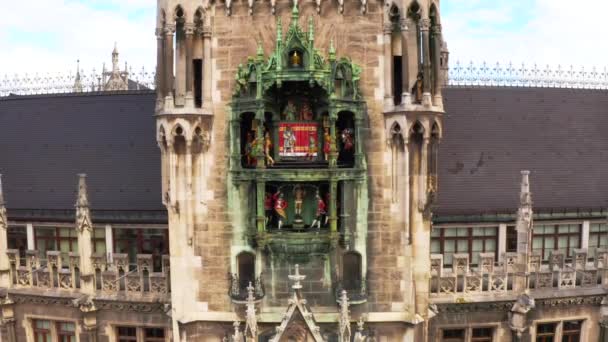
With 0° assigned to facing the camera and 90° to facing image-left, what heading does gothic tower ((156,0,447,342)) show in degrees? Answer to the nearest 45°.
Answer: approximately 0°

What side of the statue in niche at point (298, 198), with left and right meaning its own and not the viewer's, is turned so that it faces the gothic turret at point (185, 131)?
right

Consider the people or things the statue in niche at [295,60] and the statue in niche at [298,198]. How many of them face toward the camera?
2
